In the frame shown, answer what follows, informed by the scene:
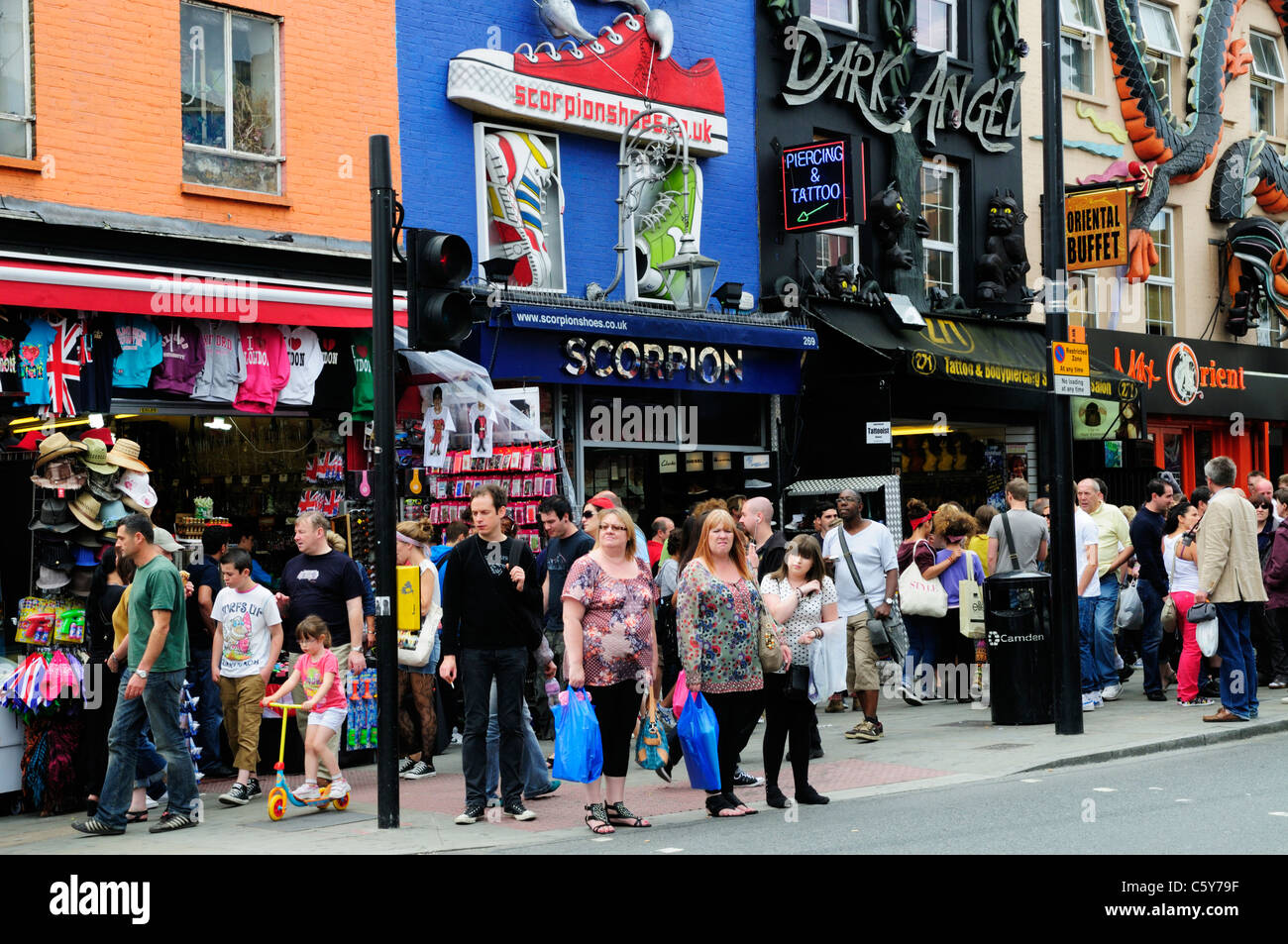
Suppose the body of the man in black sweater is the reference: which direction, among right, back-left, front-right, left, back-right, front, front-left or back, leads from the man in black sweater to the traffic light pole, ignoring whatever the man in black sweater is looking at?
front-right

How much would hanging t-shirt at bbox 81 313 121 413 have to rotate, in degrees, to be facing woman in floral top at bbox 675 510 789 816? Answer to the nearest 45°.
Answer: approximately 45° to its left

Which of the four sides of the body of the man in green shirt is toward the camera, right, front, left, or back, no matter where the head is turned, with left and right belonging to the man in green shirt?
left

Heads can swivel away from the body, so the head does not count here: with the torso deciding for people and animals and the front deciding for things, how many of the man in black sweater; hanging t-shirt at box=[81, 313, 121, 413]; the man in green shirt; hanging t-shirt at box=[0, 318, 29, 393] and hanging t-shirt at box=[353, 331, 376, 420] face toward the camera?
4

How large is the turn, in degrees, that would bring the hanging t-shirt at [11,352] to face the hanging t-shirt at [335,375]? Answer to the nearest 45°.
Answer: approximately 135° to its left

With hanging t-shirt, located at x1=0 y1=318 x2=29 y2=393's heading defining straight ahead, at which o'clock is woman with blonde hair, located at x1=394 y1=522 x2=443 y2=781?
The woman with blonde hair is roughly at 10 o'clock from the hanging t-shirt.

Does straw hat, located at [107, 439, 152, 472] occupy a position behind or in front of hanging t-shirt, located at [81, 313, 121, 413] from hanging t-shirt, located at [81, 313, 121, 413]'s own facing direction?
in front

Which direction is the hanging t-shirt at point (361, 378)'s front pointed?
toward the camera

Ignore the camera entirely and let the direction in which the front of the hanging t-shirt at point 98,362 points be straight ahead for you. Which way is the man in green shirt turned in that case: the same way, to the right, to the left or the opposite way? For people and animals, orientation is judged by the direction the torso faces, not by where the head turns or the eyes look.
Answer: to the right

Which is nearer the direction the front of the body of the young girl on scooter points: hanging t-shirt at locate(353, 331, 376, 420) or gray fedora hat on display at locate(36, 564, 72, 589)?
the gray fedora hat on display

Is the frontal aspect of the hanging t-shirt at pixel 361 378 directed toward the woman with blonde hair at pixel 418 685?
yes

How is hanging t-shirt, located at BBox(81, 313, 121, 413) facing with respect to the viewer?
toward the camera
